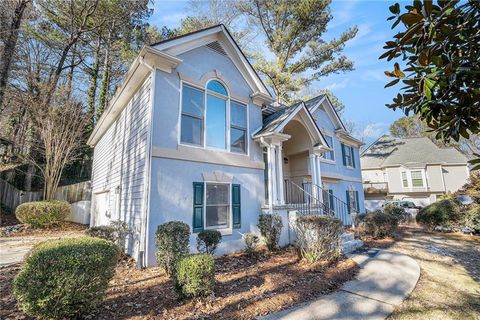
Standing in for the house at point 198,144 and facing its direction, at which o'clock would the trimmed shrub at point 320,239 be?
The trimmed shrub is roughly at 11 o'clock from the house.

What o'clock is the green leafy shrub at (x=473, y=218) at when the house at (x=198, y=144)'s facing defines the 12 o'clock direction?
The green leafy shrub is roughly at 10 o'clock from the house.

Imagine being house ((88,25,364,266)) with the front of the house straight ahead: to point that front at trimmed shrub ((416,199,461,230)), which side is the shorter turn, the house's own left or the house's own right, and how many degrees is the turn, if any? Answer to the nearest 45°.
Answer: approximately 45° to the house's own left

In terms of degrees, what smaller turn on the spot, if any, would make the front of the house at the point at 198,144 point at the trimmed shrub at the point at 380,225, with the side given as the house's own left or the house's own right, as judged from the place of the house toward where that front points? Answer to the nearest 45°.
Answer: approximately 45° to the house's own left

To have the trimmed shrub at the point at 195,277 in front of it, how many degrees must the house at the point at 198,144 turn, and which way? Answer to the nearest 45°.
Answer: approximately 45° to its right

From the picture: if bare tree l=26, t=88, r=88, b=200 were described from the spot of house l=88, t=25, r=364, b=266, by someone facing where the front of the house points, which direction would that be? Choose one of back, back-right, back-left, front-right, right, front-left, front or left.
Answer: back

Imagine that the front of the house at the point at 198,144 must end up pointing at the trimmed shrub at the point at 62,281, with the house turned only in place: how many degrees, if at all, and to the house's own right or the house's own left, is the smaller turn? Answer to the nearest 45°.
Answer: approximately 45° to the house's own right

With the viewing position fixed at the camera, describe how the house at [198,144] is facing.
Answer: facing the viewer and to the right of the viewer

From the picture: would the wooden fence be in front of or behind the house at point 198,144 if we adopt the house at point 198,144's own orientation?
behind

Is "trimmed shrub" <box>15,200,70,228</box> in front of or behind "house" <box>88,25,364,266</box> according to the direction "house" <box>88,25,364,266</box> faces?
behind
